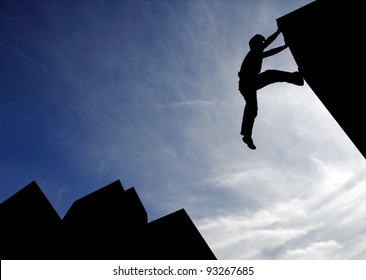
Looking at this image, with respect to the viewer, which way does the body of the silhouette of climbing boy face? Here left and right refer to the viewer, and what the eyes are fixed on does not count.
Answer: facing to the right of the viewer

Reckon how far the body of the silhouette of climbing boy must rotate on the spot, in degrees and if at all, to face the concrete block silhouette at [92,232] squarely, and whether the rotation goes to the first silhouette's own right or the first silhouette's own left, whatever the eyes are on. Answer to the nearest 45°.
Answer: approximately 135° to the first silhouette's own left
